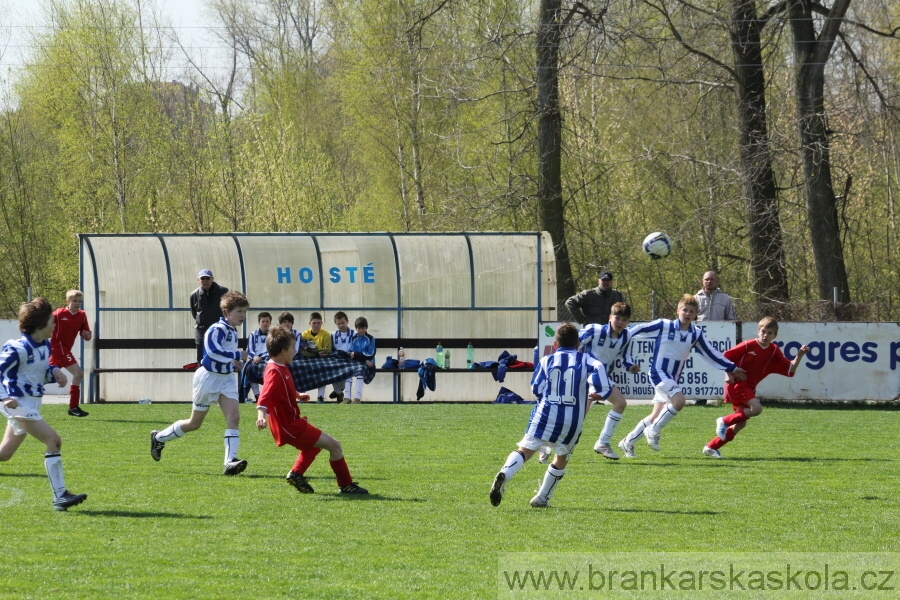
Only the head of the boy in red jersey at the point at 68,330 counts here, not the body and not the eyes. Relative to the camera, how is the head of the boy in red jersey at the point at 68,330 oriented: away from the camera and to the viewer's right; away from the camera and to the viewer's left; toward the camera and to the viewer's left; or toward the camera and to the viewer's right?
toward the camera and to the viewer's right

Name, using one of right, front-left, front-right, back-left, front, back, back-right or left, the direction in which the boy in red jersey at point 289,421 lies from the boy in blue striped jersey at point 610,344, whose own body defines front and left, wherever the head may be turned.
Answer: right

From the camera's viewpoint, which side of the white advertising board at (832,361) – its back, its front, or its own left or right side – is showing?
front

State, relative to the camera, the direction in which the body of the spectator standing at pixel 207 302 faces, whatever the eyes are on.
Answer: toward the camera

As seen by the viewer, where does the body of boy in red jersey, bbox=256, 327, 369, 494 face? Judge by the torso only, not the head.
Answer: to the viewer's right

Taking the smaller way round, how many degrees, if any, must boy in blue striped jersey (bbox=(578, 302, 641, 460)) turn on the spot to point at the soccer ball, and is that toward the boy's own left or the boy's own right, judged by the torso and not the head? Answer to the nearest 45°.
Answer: approximately 135° to the boy's own left

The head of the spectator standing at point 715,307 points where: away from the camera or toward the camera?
toward the camera

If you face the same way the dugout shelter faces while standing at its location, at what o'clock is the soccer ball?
The soccer ball is roughly at 10 o'clock from the dugout shelter.

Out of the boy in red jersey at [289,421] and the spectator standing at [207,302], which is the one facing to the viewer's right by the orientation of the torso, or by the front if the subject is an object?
the boy in red jersey

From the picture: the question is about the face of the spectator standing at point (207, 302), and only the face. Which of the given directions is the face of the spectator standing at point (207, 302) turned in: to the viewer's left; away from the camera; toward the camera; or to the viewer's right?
toward the camera

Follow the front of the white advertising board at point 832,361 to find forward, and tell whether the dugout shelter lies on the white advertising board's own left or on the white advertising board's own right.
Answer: on the white advertising board's own right

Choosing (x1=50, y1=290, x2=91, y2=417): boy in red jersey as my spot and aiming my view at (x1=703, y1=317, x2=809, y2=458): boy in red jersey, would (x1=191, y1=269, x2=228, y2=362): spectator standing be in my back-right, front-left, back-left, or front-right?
front-left

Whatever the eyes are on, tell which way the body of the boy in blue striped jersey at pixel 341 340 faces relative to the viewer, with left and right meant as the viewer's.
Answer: facing the viewer

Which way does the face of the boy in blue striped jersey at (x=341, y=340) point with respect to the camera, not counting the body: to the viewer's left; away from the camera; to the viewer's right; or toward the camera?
toward the camera

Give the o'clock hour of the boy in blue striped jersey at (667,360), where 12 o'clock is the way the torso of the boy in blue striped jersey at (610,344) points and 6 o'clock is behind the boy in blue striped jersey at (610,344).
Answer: the boy in blue striped jersey at (667,360) is roughly at 10 o'clock from the boy in blue striped jersey at (610,344).

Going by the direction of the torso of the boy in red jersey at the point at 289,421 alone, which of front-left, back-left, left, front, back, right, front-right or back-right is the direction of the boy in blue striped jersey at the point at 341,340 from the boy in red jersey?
left

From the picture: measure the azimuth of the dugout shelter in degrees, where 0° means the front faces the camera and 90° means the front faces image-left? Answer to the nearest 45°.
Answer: approximately 0°
